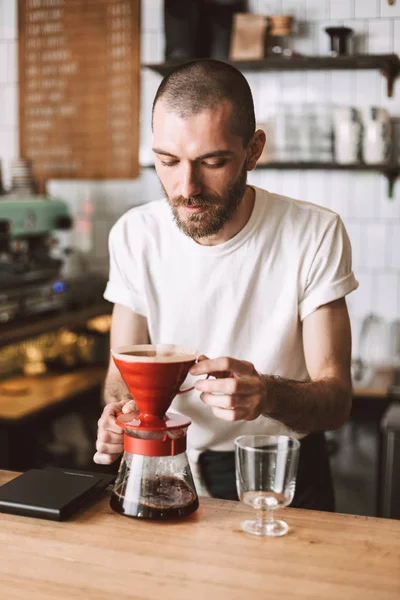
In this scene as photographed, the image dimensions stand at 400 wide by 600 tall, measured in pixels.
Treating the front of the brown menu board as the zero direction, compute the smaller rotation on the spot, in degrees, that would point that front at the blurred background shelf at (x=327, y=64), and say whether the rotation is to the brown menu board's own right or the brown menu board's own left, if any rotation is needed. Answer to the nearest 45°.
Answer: approximately 45° to the brown menu board's own left

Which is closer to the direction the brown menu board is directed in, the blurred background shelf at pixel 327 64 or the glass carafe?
the glass carafe

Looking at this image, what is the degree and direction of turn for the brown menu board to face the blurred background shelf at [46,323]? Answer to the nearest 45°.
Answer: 0° — it already faces it

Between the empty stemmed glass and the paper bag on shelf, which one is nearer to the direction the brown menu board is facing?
the empty stemmed glass

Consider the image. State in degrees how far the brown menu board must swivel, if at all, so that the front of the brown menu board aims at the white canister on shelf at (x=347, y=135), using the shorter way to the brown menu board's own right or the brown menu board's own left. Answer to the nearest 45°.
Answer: approximately 45° to the brown menu board's own left

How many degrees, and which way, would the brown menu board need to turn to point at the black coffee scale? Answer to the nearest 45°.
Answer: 0° — it already faces it

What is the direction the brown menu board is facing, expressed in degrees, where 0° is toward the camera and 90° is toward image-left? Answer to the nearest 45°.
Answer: approximately 0°

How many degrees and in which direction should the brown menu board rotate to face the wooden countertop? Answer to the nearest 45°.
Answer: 0° — it already faces it
